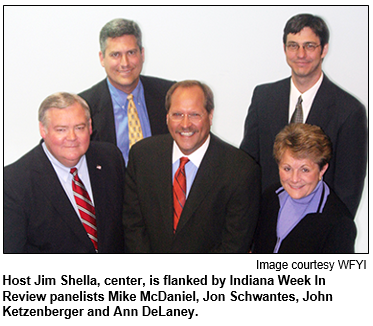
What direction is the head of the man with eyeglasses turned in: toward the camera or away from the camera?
toward the camera

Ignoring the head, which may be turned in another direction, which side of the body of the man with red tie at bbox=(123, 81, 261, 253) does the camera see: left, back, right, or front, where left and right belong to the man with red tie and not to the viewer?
front

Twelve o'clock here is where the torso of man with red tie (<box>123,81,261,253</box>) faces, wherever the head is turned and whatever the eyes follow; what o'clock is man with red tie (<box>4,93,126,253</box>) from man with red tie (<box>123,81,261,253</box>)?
man with red tie (<box>4,93,126,253</box>) is roughly at 3 o'clock from man with red tie (<box>123,81,261,253</box>).

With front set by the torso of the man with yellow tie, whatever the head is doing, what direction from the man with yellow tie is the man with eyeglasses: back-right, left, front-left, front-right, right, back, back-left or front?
left

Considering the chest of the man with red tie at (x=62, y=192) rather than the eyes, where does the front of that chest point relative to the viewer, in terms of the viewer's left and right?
facing the viewer and to the right of the viewer

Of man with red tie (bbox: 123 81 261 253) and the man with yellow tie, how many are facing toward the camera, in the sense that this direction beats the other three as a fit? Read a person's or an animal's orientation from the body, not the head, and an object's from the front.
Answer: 2

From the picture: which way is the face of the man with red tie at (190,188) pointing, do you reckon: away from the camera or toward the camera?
toward the camera

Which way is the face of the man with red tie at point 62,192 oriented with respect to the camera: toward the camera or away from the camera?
toward the camera

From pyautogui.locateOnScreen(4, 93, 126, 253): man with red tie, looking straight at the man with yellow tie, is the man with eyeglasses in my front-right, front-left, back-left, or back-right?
front-right

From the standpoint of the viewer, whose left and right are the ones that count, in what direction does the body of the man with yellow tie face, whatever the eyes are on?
facing the viewer

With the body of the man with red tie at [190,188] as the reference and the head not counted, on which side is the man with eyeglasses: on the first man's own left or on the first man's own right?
on the first man's own left
